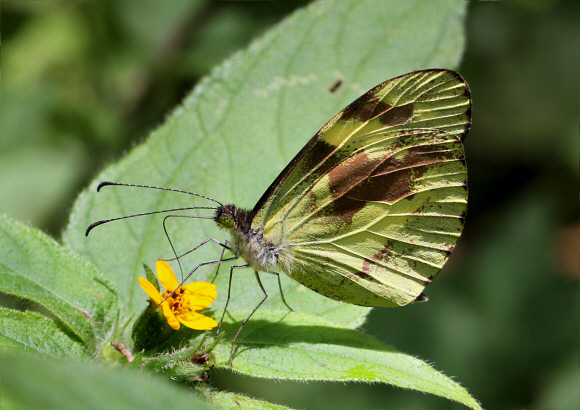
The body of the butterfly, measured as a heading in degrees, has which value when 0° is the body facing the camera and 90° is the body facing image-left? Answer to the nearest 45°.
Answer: approximately 90°
